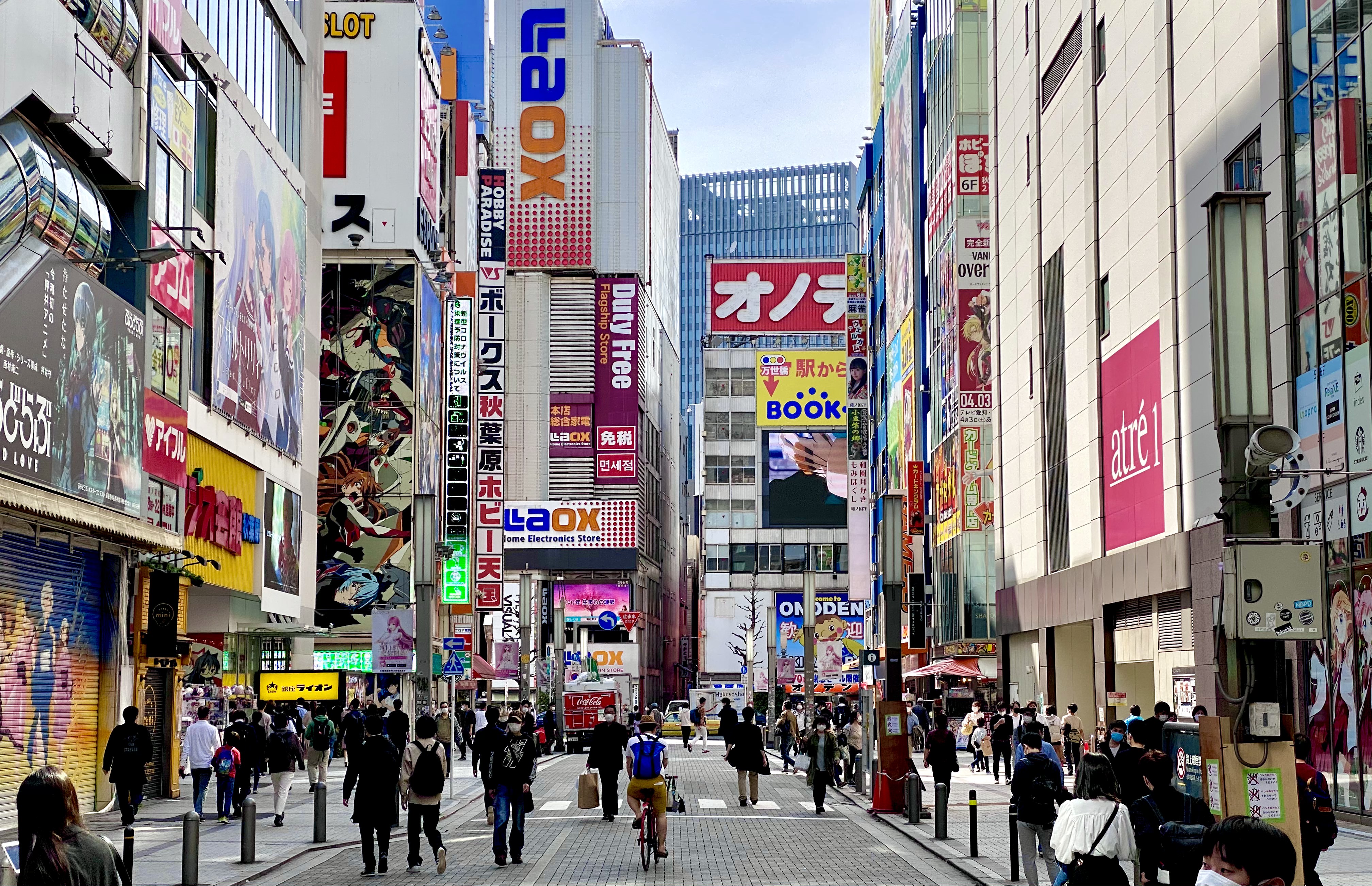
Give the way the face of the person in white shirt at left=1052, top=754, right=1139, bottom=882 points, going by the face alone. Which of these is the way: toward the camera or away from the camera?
away from the camera

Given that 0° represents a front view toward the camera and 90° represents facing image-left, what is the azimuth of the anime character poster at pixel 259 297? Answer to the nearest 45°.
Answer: approximately 315°

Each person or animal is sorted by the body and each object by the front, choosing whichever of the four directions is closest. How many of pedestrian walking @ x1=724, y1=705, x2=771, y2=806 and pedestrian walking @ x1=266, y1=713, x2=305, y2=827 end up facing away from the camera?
2

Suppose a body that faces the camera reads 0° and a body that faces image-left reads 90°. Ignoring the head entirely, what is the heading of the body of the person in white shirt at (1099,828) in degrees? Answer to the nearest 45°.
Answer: approximately 180°

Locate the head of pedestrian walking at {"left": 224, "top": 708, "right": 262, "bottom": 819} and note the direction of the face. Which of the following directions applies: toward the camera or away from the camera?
away from the camera

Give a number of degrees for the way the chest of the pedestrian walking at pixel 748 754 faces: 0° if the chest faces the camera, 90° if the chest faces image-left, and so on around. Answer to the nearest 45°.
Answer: approximately 180°

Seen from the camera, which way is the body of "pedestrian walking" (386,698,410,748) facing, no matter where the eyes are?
away from the camera

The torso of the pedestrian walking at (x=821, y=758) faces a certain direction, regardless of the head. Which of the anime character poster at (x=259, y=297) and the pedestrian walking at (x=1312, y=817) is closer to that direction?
the pedestrian walking

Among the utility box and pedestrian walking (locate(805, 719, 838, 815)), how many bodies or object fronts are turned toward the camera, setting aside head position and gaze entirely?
2

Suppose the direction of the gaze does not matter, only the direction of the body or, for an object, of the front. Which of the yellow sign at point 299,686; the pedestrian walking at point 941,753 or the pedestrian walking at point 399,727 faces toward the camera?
the yellow sign

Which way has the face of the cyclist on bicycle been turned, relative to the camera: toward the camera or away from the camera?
away from the camera

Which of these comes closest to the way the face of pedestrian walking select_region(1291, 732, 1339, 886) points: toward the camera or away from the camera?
away from the camera

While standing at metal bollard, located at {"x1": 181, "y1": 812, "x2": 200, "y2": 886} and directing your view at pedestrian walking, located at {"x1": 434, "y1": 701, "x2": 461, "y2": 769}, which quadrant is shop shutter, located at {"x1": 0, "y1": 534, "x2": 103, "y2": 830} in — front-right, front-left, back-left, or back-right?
front-left
